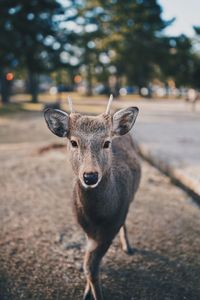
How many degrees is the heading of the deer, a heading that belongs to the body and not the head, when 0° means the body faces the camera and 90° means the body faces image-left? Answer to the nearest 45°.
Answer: approximately 0°

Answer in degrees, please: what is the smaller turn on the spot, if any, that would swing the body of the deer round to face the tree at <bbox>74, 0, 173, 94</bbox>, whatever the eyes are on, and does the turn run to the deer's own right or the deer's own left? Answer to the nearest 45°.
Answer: approximately 180°

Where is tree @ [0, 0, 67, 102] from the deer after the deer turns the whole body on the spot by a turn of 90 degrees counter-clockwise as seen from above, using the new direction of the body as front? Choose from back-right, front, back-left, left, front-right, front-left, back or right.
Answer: left
